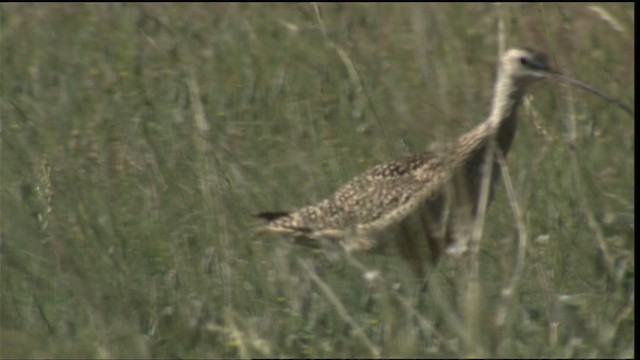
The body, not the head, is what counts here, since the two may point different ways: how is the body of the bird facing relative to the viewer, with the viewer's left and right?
facing to the right of the viewer
